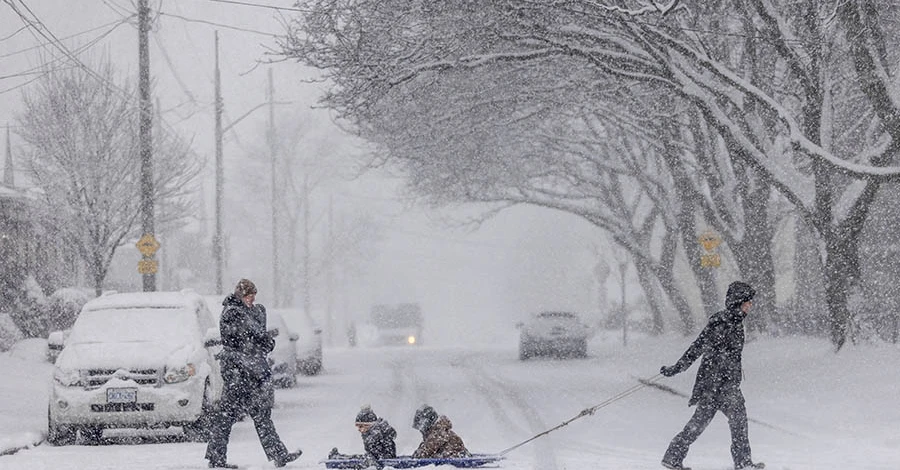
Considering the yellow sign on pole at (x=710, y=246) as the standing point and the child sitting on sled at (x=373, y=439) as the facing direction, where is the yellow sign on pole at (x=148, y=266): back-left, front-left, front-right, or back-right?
front-right

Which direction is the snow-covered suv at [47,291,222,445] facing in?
toward the camera

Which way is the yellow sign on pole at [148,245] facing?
toward the camera

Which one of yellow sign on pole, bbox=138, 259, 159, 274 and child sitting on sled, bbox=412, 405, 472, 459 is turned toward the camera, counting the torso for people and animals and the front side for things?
the yellow sign on pole

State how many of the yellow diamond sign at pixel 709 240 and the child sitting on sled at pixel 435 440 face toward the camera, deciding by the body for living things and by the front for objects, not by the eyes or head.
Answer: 1

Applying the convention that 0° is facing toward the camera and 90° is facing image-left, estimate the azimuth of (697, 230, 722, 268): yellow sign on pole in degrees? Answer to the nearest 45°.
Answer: approximately 0°

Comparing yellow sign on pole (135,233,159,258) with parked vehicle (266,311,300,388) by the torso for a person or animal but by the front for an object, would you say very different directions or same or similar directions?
same or similar directions

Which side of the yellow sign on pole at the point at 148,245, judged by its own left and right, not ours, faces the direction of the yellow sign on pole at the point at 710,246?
left

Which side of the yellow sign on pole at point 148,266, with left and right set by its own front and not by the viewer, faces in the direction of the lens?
front

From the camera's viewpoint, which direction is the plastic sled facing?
to the viewer's right

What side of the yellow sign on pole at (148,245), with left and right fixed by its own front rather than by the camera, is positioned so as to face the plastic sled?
front

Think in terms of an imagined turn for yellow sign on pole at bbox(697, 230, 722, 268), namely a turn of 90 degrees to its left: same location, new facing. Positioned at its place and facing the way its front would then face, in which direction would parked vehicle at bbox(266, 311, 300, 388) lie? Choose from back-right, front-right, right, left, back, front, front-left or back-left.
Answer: back

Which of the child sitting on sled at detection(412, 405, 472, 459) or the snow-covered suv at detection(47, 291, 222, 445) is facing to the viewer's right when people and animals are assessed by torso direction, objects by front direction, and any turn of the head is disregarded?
the child sitting on sled

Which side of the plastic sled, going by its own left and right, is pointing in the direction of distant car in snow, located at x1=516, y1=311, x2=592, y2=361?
left
